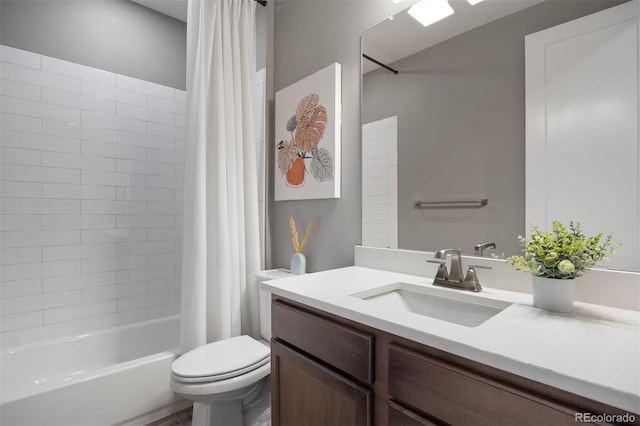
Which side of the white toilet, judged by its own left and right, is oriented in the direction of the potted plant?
left

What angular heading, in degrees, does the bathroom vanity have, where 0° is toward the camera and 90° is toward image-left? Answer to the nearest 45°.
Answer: approximately 45°

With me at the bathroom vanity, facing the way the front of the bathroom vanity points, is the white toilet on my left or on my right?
on my right

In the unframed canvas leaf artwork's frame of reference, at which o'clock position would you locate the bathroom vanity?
The bathroom vanity is roughly at 10 o'clock from the unframed canvas leaf artwork.

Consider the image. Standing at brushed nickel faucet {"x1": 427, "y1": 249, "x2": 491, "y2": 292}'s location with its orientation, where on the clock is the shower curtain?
The shower curtain is roughly at 2 o'clock from the brushed nickel faucet.

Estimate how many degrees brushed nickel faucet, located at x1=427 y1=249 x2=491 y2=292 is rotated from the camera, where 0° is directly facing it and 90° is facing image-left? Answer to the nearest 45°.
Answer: approximately 45°

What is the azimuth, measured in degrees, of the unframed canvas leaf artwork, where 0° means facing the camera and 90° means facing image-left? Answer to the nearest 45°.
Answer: approximately 45°
